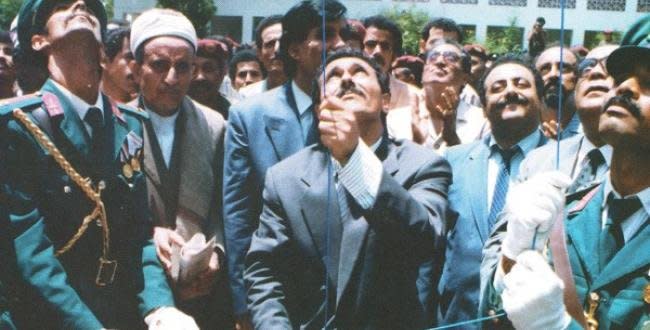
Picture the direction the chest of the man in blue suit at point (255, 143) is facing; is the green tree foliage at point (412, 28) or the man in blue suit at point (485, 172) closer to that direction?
the man in blue suit

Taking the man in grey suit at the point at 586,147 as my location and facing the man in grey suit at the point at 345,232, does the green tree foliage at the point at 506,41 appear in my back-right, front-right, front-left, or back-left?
back-right

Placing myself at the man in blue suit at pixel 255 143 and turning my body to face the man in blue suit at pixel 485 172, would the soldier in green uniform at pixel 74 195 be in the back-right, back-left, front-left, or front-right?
back-right

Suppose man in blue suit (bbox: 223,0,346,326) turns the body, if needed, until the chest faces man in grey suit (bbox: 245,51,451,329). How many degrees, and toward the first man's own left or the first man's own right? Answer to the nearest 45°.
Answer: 0° — they already face them

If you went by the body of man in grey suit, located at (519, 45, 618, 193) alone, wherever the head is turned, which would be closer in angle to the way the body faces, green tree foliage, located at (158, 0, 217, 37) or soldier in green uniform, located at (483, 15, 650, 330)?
the soldier in green uniform

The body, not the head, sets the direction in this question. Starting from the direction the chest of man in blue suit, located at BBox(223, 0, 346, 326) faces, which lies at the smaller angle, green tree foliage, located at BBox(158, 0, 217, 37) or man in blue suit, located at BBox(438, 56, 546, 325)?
the man in blue suit

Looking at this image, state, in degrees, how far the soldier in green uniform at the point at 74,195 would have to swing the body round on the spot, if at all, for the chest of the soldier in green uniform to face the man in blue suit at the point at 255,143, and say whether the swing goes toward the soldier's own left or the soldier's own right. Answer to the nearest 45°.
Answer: approximately 90° to the soldier's own left

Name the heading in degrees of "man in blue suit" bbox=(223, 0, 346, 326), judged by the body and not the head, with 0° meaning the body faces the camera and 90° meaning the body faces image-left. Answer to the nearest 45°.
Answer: approximately 315°
